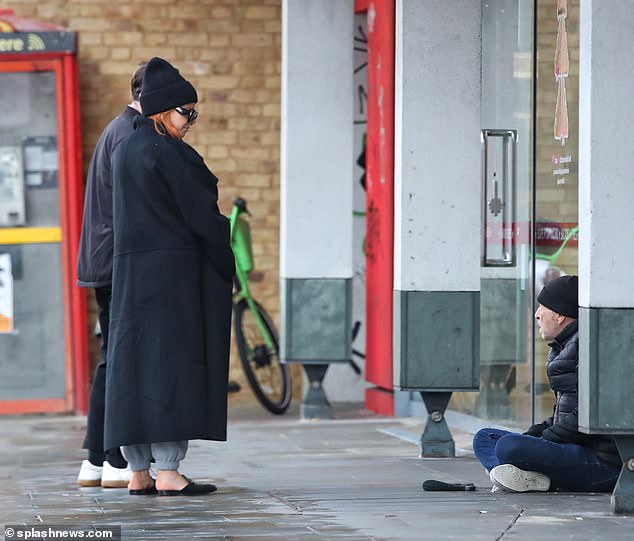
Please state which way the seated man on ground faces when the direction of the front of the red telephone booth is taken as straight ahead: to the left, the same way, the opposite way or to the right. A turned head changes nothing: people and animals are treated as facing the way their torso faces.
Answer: to the right

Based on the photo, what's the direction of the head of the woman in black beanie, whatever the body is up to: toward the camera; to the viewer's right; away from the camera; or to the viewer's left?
to the viewer's right

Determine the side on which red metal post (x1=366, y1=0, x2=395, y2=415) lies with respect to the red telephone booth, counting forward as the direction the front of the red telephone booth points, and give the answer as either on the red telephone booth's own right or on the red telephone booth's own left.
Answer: on the red telephone booth's own left

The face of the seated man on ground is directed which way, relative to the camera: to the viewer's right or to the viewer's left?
to the viewer's left

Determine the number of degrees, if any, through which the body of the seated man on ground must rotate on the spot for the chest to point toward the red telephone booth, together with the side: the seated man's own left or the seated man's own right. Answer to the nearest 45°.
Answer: approximately 45° to the seated man's own right

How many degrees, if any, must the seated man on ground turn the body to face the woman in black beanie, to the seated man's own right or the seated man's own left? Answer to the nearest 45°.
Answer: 0° — they already face them

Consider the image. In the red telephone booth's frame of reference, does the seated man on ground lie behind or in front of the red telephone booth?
in front

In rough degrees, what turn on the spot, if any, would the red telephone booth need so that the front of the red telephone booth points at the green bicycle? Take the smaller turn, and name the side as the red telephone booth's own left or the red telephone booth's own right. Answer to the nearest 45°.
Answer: approximately 90° to the red telephone booth's own left

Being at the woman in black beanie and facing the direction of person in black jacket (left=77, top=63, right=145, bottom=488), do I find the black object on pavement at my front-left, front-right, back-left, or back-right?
back-right

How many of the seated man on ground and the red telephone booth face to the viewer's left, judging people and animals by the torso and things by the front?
1

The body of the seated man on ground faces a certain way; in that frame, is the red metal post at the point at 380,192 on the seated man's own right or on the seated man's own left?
on the seated man's own right

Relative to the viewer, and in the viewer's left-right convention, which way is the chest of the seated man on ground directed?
facing to the left of the viewer

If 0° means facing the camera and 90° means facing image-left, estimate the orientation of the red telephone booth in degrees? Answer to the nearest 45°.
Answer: approximately 0°
